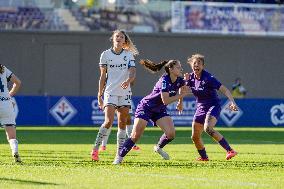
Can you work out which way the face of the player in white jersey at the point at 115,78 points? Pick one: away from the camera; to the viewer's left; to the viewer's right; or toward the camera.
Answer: toward the camera

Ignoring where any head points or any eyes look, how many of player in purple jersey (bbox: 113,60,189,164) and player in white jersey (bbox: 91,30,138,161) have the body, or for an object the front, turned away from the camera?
0

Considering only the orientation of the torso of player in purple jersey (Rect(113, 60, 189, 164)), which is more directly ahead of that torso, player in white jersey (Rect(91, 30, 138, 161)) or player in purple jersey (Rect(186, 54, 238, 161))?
the player in purple jersey

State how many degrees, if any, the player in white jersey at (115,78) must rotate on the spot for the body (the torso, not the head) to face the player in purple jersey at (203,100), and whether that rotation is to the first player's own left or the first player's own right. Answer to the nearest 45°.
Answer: approximately 90° to the first player's own left

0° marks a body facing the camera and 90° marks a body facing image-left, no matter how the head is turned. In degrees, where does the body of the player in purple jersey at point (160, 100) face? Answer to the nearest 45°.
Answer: approximately 315°

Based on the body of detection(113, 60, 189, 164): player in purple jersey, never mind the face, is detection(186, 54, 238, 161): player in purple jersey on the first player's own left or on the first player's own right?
on the first player's own left

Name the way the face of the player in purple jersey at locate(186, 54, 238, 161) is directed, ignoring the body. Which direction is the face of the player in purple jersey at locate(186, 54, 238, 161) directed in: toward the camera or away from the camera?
toward the camera

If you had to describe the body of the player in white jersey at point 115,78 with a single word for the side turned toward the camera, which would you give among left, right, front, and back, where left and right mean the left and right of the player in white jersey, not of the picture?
front

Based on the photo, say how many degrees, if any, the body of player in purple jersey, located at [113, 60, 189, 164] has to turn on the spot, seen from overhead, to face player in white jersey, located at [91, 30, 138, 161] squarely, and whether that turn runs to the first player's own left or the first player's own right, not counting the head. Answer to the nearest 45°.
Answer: approximately 180°

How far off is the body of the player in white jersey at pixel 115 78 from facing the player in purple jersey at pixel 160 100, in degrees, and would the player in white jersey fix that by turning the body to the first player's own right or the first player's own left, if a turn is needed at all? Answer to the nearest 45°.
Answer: approximately 45° to the first player's own left
